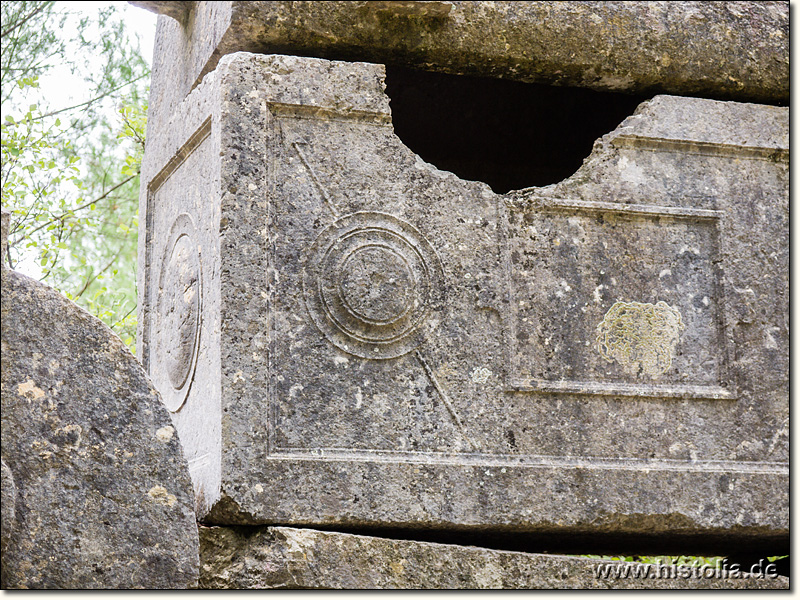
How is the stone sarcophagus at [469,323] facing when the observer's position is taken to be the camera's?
facing the viewer
